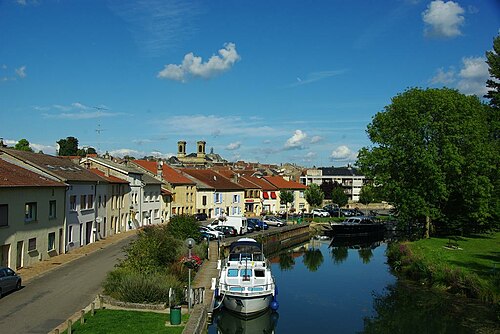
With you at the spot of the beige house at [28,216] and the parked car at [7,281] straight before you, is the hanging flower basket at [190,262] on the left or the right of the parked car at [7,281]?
left

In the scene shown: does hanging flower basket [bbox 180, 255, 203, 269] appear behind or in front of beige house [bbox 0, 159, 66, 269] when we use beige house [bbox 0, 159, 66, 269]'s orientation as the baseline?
in front

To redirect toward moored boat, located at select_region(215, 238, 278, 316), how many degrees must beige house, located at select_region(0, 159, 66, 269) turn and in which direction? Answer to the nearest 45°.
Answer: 0° — it already faces it

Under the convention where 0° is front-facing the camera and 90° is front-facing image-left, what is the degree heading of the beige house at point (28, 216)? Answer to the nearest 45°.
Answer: approximately 315°

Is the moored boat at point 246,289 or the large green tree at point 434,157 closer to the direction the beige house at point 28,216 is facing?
the moored boat

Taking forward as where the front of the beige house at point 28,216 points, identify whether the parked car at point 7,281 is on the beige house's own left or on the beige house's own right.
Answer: on the beige house's own right

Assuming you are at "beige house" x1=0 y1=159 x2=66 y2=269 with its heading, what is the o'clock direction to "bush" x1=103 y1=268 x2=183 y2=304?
The bush is roughly at 1 o'clock from the beige house.

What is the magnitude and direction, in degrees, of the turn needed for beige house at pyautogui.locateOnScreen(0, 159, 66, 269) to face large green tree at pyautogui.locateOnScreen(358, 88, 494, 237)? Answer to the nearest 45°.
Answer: approximately 45° to its left

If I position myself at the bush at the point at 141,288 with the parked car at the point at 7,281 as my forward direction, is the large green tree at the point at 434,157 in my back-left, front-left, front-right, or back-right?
back-right

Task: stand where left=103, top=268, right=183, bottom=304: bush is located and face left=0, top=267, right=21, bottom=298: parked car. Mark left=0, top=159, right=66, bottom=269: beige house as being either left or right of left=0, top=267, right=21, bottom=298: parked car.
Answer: right
